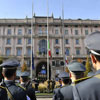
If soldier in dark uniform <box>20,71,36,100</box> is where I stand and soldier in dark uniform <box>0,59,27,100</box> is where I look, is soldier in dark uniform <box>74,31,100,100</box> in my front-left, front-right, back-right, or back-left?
front-left

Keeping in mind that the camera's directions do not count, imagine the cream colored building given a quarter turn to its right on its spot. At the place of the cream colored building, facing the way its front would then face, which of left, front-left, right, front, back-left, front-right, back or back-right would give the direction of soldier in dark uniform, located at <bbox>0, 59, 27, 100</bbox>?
left

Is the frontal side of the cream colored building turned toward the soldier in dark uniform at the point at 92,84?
yes

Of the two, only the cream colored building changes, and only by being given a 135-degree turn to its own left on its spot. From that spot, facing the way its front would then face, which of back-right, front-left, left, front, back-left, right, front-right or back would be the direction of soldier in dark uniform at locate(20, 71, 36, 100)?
back-right

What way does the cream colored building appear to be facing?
toward the camera

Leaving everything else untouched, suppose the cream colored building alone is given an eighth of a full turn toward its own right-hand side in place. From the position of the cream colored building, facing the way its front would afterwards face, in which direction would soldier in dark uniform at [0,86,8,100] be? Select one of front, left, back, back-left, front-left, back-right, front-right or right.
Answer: front-left
